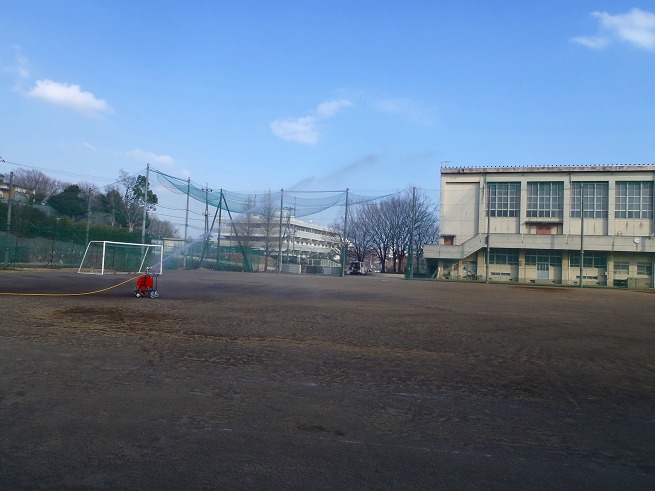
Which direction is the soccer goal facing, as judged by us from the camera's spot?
facing the viewer and to the right of the viewer
